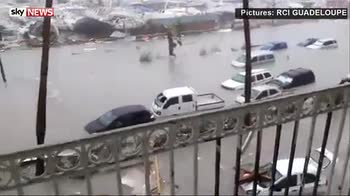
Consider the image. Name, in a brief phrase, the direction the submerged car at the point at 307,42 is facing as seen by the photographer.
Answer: facing the viewer and to the left of the viewer

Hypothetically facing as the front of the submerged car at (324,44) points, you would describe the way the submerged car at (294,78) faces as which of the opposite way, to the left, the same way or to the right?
the same way

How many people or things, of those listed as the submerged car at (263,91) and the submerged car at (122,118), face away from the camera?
0

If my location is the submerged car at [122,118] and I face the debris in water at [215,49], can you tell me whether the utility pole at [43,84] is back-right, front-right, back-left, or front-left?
back-left

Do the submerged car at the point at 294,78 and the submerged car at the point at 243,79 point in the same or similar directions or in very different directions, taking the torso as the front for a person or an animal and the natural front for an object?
same or similar directions

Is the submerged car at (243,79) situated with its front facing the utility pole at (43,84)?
yes

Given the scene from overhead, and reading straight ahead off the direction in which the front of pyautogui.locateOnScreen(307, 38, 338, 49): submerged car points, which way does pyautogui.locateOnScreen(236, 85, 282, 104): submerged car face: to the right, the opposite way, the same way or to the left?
the same way

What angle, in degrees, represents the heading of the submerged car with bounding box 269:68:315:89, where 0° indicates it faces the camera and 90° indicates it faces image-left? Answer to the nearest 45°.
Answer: approximately 45°

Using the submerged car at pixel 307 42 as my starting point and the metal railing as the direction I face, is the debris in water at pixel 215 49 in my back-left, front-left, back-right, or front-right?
front-right

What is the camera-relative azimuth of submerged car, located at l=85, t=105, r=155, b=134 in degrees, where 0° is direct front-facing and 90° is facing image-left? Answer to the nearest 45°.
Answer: approximately 45°

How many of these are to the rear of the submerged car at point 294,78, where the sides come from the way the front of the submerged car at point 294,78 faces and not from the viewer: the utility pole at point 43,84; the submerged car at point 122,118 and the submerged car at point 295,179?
0

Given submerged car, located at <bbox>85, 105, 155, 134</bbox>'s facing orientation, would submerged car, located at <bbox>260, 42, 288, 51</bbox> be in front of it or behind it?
behind

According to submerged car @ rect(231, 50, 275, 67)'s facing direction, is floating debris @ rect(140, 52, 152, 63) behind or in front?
in front

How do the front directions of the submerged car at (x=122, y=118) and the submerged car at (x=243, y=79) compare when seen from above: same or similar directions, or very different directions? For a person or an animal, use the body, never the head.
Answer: same or similar directions

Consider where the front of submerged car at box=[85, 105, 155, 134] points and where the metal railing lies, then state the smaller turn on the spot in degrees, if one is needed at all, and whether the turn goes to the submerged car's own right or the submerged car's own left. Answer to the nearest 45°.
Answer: approximately 45° to the submerged car's own left

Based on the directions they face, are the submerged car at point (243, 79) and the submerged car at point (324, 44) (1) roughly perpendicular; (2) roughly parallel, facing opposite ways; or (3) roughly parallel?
roughly parallel

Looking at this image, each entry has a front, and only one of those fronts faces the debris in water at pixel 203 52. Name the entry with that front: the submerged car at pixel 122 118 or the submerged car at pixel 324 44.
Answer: the submerged car at pixel 324 44
